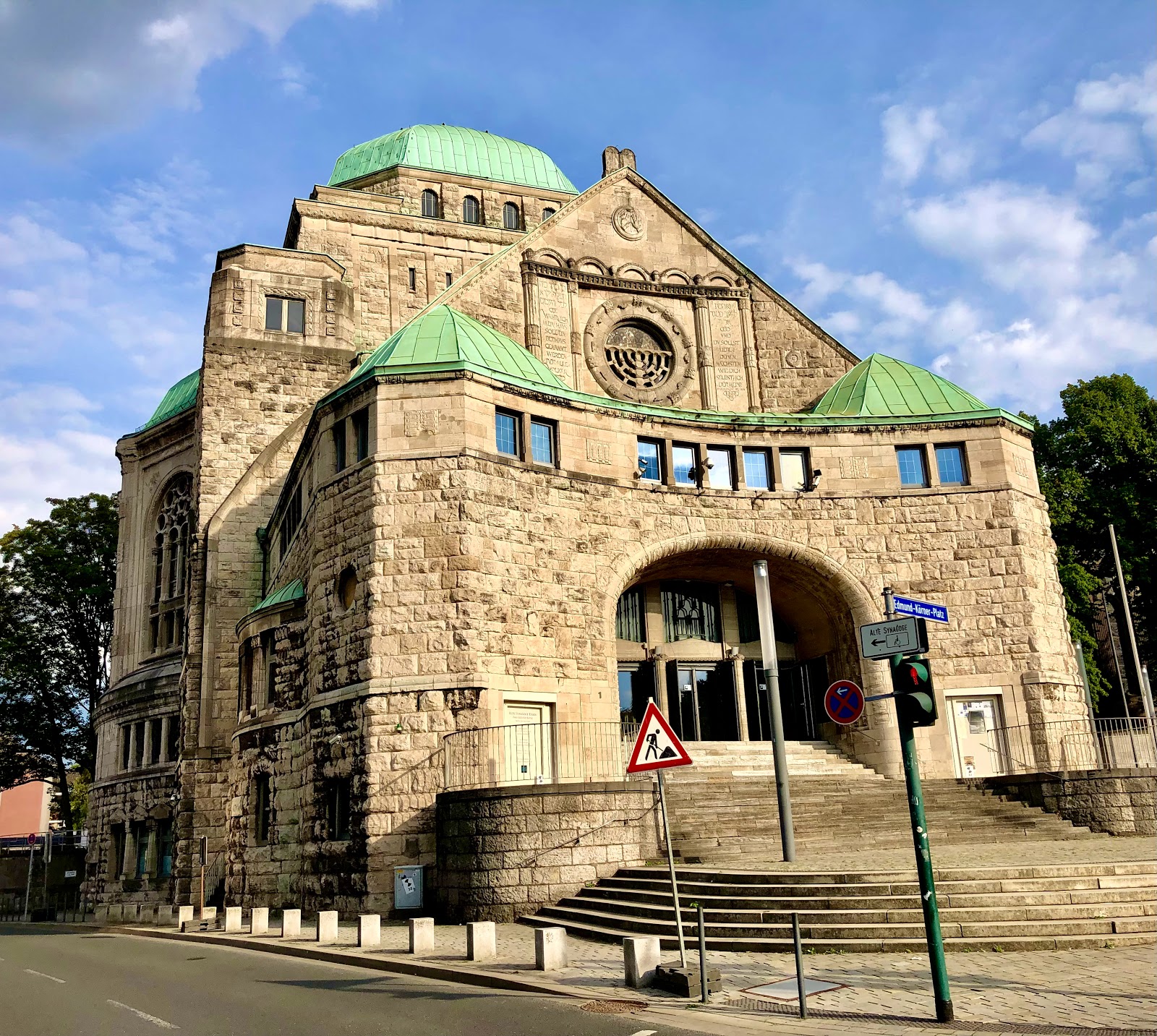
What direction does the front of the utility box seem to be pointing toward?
toward the camera

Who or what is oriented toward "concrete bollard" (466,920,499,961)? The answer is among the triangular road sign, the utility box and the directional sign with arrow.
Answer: the utility box

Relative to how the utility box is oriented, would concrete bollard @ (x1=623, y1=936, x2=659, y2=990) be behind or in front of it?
in front

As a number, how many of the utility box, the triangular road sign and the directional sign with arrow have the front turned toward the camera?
3

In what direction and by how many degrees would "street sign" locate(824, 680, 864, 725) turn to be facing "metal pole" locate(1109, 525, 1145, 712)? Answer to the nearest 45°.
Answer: approximately 180°

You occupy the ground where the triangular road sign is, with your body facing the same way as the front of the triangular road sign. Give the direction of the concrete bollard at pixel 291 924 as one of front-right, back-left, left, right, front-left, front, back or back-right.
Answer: back-right

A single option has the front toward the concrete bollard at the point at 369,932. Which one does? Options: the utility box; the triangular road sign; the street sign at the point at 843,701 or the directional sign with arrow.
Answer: the utility box

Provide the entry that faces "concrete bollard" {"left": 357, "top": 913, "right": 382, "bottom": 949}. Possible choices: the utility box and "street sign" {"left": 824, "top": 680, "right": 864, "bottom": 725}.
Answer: the utility box

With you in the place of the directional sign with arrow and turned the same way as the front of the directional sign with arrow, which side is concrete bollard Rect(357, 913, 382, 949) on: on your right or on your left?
on your right

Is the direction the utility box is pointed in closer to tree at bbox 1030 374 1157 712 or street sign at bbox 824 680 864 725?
the street sign

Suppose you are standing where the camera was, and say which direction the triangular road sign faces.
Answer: facing the viewer

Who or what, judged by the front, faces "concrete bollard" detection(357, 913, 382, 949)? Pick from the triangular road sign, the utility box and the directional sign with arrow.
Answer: the utility box

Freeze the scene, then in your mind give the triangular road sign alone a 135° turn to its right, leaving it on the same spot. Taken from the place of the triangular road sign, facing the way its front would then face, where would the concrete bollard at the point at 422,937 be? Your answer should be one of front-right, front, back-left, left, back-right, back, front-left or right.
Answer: front

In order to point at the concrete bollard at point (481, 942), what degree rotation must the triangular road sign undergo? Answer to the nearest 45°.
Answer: approximately 135° to its right

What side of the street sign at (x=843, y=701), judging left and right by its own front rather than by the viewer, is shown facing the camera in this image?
front

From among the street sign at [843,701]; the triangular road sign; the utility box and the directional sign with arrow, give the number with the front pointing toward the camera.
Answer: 4

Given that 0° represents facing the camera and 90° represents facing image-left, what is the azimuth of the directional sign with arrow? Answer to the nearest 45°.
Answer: approximately 0°
